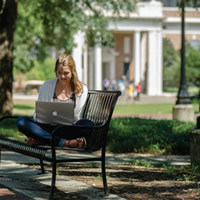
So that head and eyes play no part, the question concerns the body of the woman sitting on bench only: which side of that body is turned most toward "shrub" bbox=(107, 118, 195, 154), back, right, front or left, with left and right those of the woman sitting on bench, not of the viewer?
back

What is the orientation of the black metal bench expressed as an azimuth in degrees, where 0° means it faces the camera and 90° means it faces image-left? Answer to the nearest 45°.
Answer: approximately 45°
